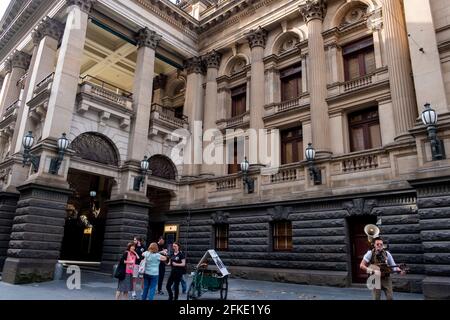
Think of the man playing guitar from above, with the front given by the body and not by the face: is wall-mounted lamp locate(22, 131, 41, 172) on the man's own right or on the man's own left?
on the man's own right

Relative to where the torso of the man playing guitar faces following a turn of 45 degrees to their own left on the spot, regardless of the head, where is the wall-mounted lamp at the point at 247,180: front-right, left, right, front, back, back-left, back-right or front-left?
back

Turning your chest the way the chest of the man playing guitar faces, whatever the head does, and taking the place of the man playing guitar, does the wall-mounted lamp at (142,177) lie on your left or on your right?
on your right

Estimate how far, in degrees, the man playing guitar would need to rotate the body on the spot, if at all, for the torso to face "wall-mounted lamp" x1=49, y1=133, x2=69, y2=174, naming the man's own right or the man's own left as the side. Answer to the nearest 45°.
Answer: approximately 90° to the man's own right

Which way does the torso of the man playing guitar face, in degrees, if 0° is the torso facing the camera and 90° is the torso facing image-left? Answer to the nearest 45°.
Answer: approximately 0°

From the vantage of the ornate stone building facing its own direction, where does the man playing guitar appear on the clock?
The man playing guitar is roughly at 10 o'clock from the ornate stone building.
